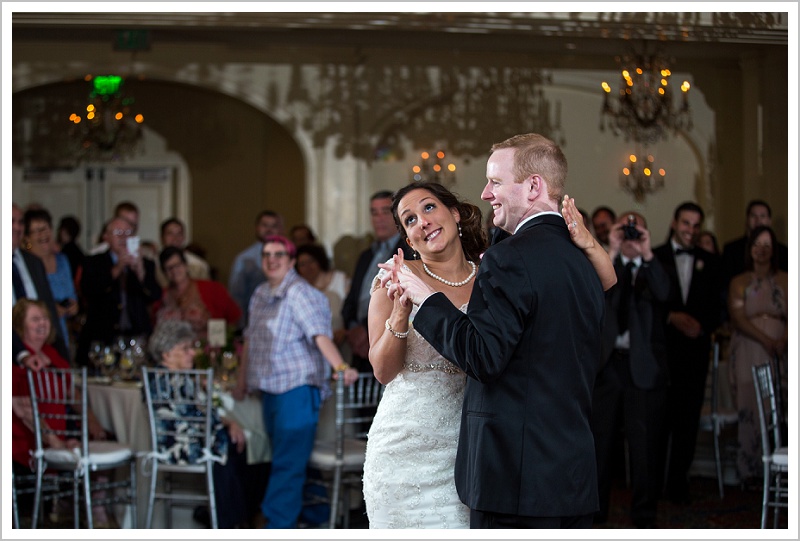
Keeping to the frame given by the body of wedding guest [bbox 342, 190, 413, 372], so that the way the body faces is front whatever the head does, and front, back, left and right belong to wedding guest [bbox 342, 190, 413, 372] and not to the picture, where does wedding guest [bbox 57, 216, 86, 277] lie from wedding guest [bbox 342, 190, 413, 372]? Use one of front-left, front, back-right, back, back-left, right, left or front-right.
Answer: back-right

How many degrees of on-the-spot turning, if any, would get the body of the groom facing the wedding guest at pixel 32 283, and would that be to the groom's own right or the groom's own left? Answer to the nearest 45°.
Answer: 0° — they already face them

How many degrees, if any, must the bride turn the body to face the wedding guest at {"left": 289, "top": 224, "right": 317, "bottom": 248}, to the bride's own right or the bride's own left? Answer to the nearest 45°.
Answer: approximately 135° to the bride's own left

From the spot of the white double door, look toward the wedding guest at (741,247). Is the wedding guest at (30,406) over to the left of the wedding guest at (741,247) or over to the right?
right

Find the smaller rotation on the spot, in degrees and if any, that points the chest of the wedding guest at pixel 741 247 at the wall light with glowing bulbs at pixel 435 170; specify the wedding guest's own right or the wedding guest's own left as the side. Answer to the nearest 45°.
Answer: approximately 135° to the wedding guest's own right

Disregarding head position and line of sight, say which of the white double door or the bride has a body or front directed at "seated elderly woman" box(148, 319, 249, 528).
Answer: the white double door
